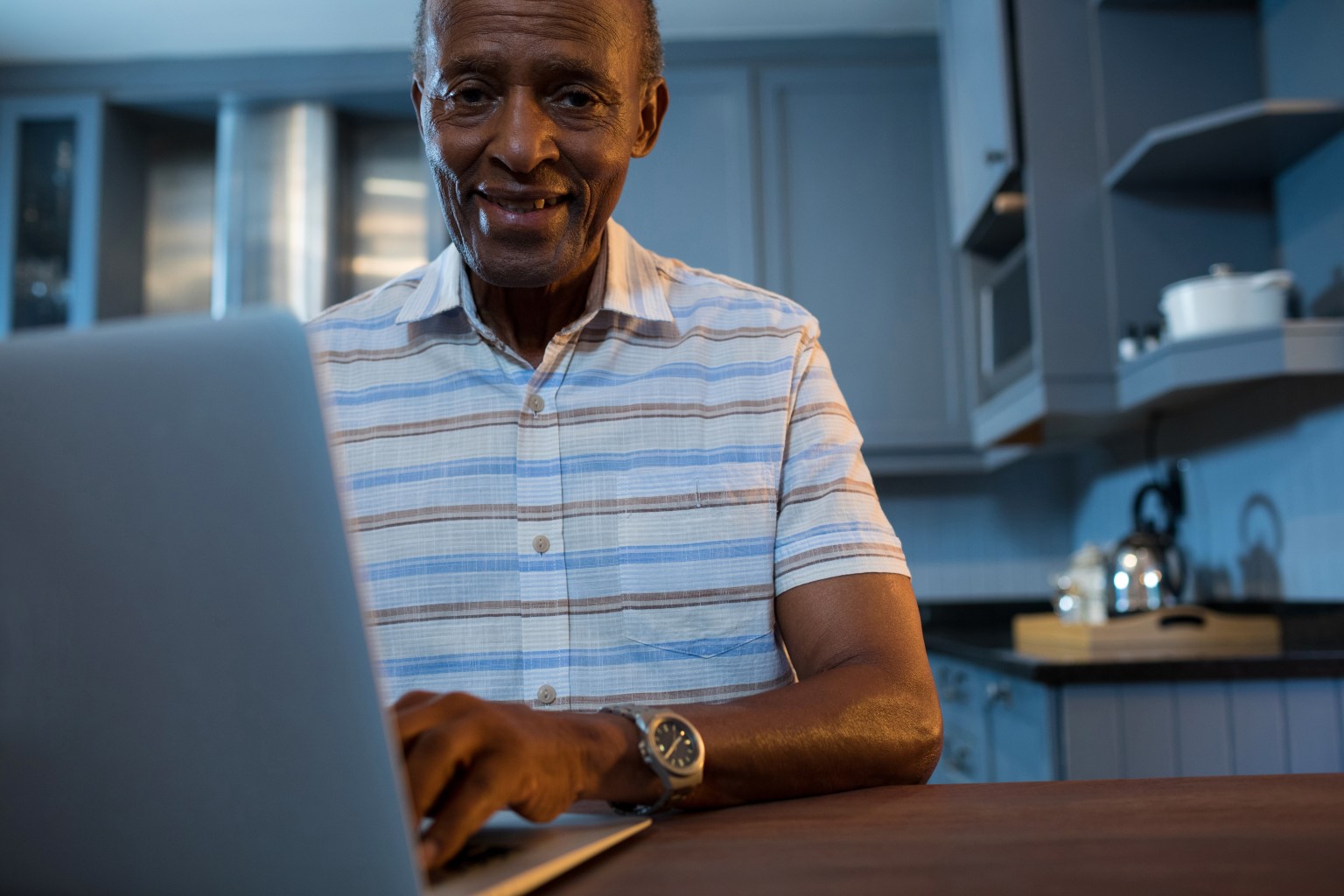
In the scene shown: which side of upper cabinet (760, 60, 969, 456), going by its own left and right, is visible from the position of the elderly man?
front

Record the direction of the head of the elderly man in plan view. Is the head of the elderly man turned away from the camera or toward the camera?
toward the camera

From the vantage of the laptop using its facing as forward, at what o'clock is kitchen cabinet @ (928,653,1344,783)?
The kitchen cabinet is roughly at 12 o'clock from the laptop.

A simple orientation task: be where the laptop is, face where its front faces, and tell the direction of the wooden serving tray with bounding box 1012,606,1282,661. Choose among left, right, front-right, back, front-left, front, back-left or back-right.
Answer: front

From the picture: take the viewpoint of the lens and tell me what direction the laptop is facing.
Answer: facing away from the viewer and to the right of the viewer

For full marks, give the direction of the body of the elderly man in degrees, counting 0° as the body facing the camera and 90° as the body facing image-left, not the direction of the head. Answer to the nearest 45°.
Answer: approximately 0°

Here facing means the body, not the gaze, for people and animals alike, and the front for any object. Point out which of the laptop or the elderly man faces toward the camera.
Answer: the elderly man

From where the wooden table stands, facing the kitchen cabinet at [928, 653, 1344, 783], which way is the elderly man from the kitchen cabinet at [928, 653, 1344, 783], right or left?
left

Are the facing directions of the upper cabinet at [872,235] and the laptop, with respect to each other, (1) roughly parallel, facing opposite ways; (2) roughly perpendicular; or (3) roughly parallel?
roughly parallel, facing opposite ways

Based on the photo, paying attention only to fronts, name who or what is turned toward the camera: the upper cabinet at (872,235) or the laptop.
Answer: the upper cabinet

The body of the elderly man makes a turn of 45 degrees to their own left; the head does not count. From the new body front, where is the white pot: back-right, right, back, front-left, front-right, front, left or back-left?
left

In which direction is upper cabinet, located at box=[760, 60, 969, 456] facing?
toward the camera

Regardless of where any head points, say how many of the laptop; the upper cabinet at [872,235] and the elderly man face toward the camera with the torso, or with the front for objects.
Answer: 2

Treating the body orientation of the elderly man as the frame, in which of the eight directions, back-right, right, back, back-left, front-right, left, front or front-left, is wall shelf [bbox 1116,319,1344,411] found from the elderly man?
back-left

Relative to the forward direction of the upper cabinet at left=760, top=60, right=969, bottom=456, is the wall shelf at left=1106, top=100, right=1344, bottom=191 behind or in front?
in front

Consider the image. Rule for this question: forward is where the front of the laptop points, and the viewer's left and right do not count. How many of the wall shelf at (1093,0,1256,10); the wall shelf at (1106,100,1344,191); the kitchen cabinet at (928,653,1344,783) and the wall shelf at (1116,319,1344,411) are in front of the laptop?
4
